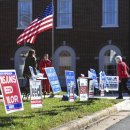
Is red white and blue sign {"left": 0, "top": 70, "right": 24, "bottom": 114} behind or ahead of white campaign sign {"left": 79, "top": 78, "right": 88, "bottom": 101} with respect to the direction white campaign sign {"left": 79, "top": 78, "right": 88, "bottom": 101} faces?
ahead

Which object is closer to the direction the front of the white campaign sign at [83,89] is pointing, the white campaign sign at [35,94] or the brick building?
the white campaign sign

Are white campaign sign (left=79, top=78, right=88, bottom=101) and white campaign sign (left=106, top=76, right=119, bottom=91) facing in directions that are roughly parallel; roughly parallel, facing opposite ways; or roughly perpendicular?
roughly parallel

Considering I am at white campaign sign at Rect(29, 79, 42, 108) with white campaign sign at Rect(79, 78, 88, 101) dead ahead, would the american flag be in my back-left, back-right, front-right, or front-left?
front-left

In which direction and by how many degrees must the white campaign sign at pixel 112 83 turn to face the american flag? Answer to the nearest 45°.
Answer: approximately 90° to its right

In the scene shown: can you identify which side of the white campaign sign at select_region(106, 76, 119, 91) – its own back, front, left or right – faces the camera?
front

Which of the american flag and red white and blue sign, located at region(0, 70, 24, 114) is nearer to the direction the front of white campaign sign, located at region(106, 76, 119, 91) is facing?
the red white and blue sign

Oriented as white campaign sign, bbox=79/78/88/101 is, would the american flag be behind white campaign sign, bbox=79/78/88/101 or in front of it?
behind

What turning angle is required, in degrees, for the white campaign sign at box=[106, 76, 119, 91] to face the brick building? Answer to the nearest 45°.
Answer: approximately 180°

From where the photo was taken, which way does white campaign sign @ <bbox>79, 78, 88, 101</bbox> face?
toward the camera

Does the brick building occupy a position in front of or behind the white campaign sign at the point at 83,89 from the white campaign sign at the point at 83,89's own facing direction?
behind

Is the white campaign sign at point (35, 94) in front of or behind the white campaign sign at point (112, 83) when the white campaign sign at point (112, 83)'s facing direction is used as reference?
in front
